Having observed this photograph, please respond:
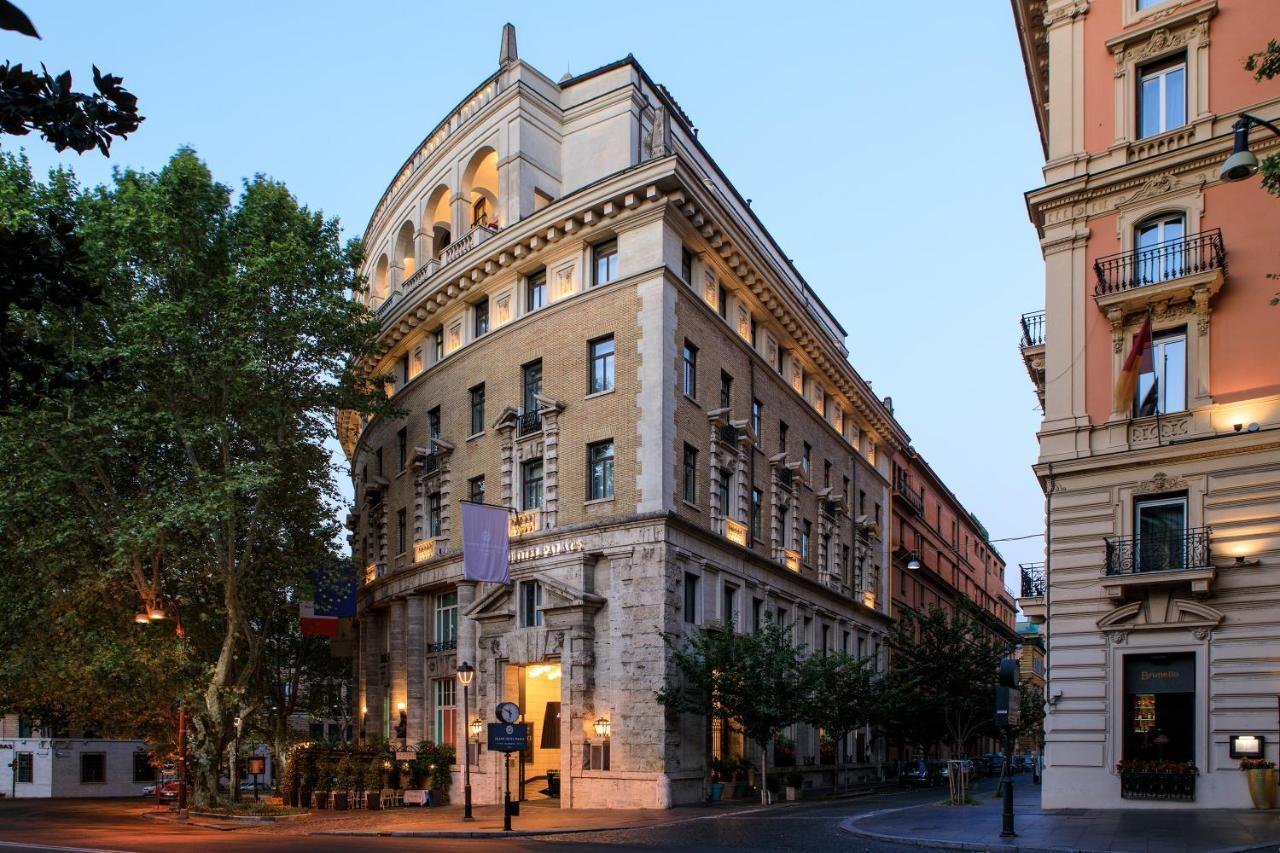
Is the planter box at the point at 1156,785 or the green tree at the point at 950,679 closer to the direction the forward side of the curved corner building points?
the planter box

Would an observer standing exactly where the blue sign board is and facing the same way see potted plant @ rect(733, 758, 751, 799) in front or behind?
behind

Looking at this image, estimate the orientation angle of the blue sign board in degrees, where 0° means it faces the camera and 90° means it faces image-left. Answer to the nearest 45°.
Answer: approximately 0°

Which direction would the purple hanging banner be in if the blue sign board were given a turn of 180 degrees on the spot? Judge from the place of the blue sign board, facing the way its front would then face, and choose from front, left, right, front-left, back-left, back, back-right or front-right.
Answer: front

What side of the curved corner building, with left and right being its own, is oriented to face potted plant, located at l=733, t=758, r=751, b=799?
left

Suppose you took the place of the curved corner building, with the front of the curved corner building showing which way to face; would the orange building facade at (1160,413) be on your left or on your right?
on your left

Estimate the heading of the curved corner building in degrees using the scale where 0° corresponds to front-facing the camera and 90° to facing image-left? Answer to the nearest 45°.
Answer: approximately 45°

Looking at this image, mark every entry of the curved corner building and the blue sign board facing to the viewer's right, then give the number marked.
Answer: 0
